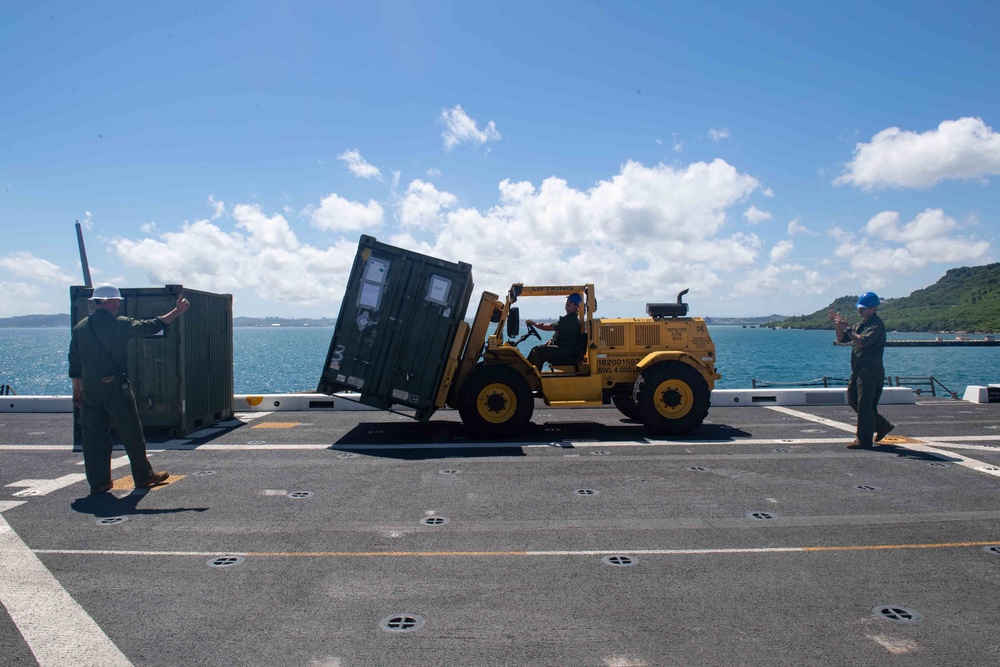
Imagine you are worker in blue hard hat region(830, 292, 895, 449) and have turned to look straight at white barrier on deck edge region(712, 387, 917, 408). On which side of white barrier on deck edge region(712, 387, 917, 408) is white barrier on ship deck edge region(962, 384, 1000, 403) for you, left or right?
right

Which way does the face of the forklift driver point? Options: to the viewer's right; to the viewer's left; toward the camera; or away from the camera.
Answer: to the viewer's left

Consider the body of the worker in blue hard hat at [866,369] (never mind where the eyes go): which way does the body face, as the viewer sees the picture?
to the viewer's left

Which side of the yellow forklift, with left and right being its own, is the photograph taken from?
left

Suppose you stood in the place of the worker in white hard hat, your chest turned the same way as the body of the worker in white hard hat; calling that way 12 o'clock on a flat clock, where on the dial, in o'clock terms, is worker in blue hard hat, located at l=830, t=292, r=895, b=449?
The worker in blue hard hat is roughly at 2 o'clock from the worker in white hard hat.

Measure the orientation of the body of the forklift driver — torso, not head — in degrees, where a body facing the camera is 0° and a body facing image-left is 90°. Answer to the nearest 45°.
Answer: approximately 90°

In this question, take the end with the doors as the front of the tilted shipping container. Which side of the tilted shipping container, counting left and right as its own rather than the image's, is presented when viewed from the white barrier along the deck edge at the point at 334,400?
back

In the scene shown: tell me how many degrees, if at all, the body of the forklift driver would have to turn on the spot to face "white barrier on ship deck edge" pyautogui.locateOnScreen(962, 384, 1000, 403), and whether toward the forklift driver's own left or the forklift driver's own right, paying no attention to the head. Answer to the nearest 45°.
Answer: approximately 135° to the forklift driver's own right

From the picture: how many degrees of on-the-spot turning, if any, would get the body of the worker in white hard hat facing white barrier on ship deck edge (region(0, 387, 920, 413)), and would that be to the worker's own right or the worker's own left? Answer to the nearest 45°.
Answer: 0° — they already face it

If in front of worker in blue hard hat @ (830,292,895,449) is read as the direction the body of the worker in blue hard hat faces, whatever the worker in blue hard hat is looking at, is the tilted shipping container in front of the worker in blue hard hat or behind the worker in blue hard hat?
in front

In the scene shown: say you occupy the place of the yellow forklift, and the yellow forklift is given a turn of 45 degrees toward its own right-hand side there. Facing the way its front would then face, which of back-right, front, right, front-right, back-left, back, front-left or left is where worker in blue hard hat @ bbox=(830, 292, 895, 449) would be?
back-right

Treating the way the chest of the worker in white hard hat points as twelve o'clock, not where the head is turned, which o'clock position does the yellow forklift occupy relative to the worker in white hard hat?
The yellow forklift is roughly at 1 o'clock from the worker in white hard hat.
